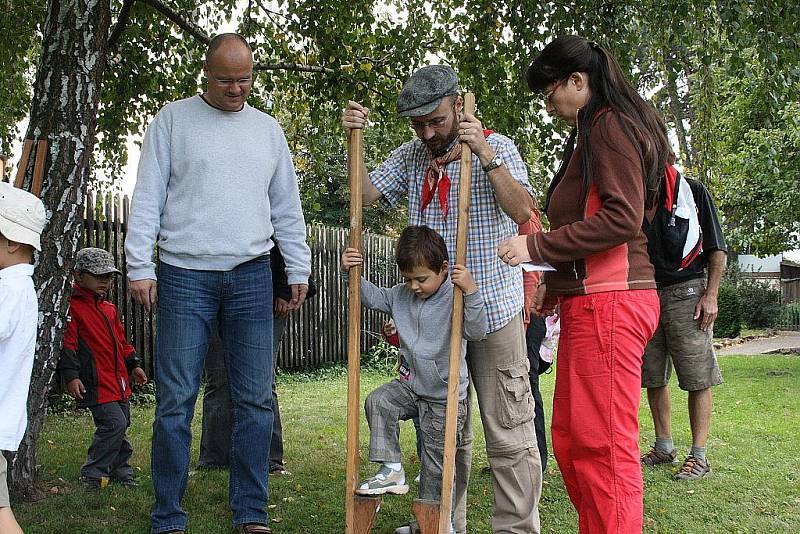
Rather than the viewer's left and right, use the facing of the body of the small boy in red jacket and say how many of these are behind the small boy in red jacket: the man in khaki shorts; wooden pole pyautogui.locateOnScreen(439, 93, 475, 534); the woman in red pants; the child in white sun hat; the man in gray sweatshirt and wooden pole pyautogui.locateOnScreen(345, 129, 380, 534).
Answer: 0

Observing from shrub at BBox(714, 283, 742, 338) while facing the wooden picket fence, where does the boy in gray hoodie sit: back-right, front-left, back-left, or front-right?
front-left

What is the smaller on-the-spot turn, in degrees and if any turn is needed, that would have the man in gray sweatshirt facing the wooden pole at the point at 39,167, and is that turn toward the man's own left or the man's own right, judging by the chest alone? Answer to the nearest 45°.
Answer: approximately 135° to the man's own right

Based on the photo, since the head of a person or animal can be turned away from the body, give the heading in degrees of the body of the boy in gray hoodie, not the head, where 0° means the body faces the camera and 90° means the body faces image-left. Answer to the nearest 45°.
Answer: approximately 45°

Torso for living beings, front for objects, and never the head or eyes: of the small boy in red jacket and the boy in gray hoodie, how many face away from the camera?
0

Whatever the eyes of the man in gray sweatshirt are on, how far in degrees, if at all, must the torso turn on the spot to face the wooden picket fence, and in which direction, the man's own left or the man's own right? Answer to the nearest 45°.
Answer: approximately 180°

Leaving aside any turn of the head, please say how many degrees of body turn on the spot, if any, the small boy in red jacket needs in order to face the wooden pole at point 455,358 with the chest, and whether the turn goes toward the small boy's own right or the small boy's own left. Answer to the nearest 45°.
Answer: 0° — they already face it

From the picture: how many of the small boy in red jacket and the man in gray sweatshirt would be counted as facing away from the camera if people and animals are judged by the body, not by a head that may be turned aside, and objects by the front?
0

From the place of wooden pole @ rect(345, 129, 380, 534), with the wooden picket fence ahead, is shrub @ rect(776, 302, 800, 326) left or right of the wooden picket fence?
right

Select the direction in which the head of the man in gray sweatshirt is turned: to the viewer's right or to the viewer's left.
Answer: to the viewer's right

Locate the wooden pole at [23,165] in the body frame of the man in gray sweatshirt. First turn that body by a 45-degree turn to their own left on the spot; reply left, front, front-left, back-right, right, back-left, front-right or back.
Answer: back

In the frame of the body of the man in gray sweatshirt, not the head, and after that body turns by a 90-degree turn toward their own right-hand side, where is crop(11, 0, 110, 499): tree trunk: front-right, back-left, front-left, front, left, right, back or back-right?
front-right

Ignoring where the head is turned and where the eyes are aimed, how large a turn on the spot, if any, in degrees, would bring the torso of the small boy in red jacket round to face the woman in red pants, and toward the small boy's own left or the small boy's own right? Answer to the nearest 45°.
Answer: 0° — they already face them

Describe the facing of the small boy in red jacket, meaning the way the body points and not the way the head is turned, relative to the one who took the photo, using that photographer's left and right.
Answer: facing the viewer and to the right of the viewer

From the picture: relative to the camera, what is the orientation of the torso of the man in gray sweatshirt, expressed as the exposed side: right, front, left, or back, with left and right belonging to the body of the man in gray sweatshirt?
front

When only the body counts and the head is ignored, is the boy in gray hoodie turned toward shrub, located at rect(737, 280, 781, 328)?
no

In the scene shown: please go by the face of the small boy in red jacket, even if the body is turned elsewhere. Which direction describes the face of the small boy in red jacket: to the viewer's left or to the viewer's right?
to the viewer's right
